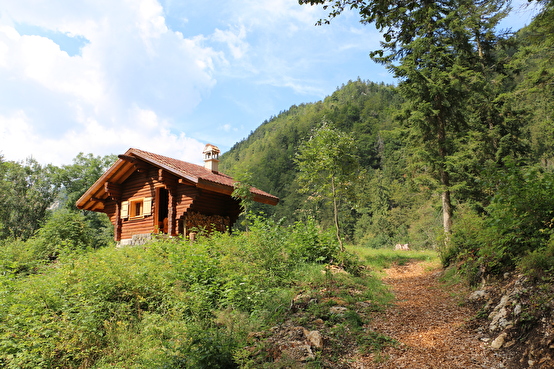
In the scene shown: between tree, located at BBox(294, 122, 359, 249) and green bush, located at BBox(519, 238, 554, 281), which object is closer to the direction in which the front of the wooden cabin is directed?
the green bush

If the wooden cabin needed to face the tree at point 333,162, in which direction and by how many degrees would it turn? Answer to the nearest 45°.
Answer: approximately 90° to its left

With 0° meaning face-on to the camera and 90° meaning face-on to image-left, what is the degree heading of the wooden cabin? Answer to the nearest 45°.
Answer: approximately 45°

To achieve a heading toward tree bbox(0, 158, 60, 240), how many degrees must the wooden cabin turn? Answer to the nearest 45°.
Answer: approximately 90° to its right

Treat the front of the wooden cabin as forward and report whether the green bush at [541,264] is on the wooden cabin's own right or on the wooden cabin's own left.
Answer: on the wooden cabin's own left

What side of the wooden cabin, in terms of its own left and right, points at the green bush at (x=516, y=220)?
left
